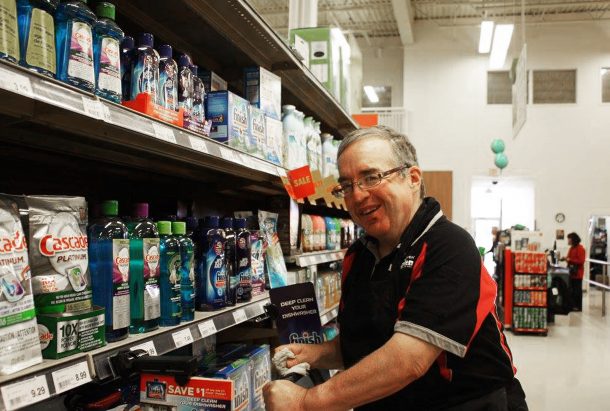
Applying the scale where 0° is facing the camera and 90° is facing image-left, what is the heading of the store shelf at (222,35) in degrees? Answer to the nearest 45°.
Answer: approximately 315°

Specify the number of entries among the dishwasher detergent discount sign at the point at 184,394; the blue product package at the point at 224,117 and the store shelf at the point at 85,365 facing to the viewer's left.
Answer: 0

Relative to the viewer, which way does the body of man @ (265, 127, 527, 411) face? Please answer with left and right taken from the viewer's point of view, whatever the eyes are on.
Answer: facing the viewer and to the left of the viewer

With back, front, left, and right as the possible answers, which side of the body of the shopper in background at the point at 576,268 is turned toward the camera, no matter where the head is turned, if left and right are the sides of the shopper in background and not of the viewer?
left

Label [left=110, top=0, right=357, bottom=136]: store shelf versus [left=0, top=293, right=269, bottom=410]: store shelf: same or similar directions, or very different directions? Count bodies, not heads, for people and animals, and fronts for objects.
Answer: same or similar directions

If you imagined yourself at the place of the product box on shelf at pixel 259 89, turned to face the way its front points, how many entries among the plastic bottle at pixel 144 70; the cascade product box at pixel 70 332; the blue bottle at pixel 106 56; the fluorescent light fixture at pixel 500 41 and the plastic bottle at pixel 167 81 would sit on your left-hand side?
1

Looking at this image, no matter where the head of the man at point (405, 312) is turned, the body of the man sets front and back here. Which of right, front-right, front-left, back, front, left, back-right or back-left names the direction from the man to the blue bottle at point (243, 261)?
right

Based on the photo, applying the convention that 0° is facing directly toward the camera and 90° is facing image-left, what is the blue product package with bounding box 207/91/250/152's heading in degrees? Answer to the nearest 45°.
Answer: approximately 315°

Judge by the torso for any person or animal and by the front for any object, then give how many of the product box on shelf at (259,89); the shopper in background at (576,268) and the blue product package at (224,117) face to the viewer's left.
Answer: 1

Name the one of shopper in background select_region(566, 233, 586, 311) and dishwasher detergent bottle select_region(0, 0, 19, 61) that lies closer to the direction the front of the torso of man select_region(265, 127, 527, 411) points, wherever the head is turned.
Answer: the dishwasher detergent bottle
